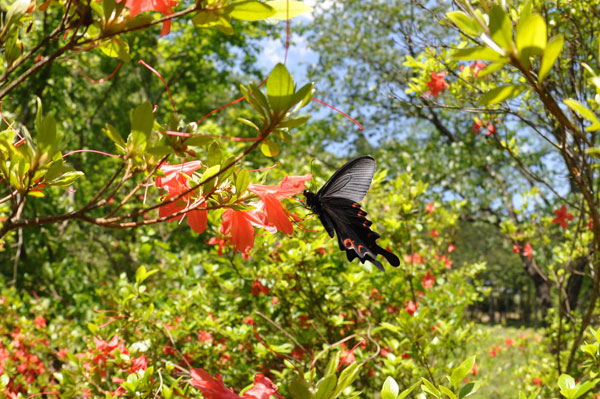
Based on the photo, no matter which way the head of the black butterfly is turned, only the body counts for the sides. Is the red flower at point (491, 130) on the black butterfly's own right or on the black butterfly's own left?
on the black butterfly's own right

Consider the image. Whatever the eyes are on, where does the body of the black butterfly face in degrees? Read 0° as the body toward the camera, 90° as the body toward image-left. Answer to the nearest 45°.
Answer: approximately 90°
